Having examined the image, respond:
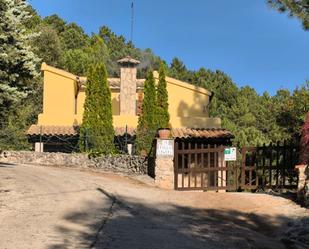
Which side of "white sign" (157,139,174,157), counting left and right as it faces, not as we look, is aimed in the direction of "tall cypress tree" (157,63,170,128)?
back

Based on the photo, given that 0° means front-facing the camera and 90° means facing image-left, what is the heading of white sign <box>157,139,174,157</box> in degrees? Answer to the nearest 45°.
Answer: approximately 0°

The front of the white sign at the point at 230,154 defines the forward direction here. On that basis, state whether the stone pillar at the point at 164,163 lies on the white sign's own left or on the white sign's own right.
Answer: on the white sign's own right

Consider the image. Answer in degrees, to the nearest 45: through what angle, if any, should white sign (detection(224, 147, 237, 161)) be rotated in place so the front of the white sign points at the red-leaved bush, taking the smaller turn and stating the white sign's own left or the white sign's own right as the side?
approximately 45° to the white sign's own left

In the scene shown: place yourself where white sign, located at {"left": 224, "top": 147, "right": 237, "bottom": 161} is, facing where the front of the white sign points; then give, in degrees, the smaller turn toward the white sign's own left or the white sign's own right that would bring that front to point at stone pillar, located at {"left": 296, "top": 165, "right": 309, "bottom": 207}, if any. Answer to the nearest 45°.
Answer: approximately 45° to the white sign's own left

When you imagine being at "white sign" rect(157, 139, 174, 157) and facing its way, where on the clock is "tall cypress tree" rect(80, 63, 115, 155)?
The tall cypress tree is roughly at 5 o'clock from the white sign.

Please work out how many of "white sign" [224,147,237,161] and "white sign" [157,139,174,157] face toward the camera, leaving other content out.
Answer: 2

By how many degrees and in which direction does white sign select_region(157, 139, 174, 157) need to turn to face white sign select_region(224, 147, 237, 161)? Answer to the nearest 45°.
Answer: approximately 90° to its left

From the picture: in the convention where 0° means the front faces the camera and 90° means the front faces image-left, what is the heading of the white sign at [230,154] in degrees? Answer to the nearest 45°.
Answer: approximately 0°

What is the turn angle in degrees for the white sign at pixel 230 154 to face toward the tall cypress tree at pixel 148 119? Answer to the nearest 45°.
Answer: approximately 135° to its right

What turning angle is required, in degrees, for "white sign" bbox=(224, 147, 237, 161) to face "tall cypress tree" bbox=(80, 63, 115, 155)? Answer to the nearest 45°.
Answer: approximately 135° to its right

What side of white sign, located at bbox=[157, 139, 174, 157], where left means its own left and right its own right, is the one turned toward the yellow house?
back
